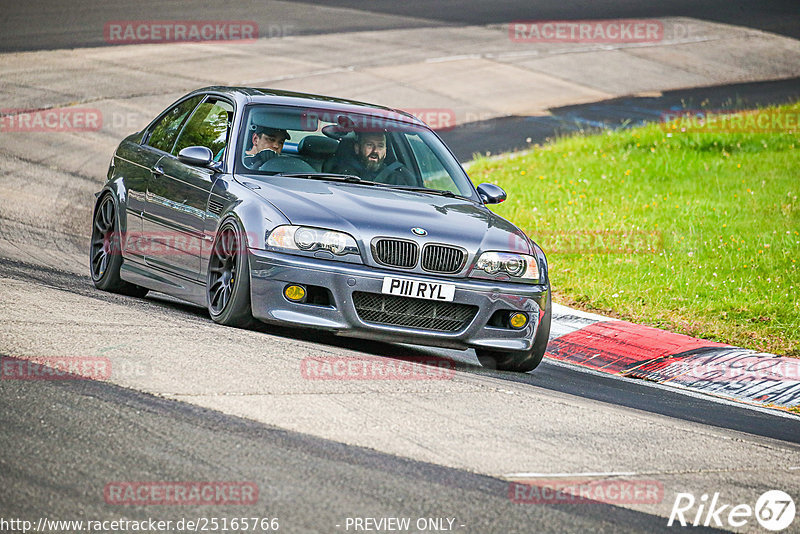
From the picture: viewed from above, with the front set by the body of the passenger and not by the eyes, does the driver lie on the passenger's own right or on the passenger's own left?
on the passenger's own left

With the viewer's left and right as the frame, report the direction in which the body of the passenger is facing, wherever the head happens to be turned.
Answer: facing the viewer and to the right of the viewer

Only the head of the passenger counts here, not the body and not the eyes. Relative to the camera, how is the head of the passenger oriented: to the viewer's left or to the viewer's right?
to the viewer's right
